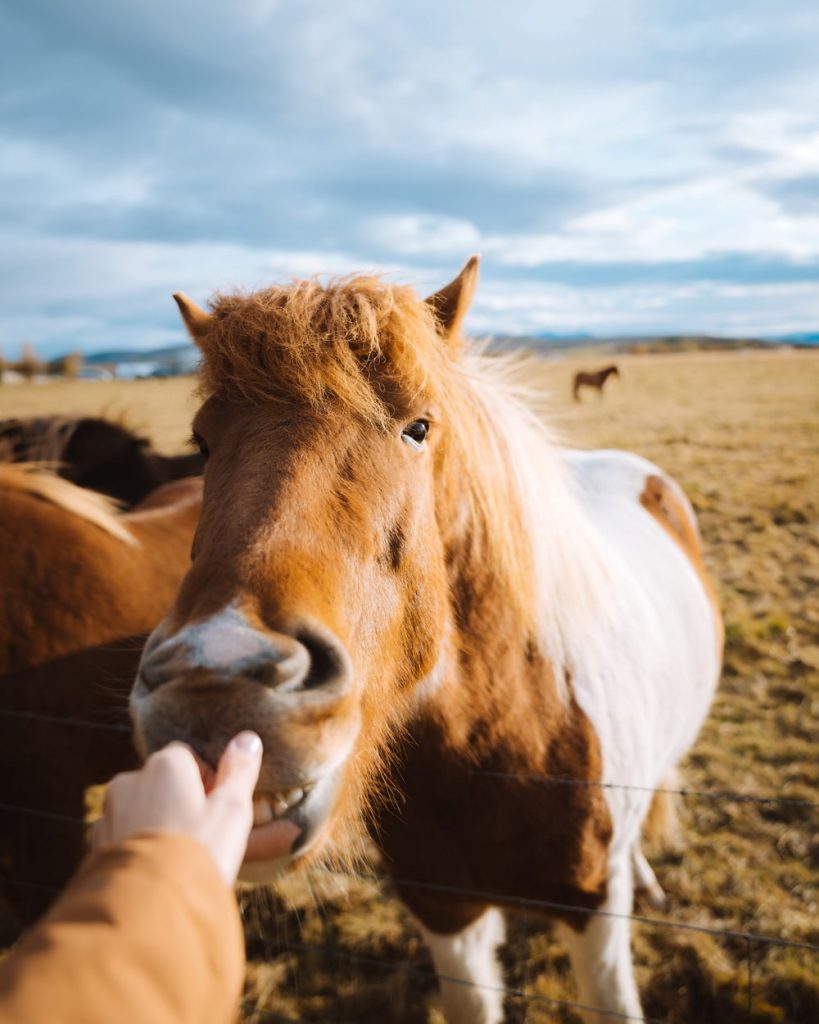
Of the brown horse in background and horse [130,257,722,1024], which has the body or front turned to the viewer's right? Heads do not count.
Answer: the brown horse in background

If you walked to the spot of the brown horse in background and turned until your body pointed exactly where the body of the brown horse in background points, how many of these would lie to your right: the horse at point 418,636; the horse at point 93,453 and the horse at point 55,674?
3

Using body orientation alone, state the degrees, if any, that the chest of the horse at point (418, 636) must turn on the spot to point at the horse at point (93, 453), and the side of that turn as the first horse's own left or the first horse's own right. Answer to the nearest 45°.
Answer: approximately 90° to the first horse's own right

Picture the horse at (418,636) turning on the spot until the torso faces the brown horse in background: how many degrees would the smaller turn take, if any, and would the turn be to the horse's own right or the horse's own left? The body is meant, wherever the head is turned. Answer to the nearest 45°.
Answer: approximately 135° to the horse's own right

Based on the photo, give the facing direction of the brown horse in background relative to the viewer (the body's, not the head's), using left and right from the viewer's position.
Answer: facing to the right of the viewer

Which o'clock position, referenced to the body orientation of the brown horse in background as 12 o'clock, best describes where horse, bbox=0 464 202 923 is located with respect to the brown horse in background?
The horse is roughly at 3 o'clock from the brown horse in background.

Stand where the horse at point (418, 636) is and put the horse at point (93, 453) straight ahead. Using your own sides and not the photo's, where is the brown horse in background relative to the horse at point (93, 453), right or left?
right
